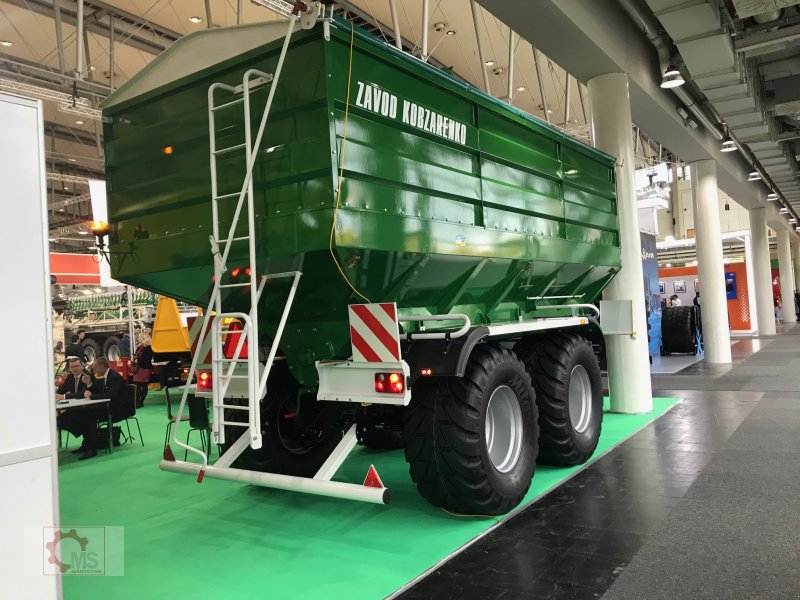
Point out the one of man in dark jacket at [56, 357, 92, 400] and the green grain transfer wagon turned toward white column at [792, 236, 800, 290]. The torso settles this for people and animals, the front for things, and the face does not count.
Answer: the green grain transfer wagon

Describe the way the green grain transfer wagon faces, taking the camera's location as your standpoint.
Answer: facing away from the viewer and to the right of the viewer

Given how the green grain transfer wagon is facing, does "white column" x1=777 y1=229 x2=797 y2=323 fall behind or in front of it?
in front

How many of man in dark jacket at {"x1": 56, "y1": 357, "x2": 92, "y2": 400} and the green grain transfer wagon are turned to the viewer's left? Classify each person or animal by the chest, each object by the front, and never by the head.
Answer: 0

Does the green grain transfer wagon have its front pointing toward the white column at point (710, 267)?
yes

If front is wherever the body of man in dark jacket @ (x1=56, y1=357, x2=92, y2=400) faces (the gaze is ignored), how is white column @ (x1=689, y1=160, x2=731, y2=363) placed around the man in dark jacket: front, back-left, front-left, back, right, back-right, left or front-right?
left

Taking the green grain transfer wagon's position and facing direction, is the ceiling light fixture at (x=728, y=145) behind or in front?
in front

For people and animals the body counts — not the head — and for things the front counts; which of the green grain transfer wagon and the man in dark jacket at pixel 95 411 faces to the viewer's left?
the man in dark jacket

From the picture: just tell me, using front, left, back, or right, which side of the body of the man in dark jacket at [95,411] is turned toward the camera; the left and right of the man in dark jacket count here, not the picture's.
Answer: left

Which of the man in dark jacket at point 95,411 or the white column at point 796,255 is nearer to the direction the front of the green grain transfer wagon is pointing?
the white column

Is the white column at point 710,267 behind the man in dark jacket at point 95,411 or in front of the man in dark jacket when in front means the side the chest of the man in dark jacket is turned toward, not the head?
behind

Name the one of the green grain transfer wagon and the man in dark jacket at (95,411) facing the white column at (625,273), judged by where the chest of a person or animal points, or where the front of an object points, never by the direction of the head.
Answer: the green grain transfer wagon

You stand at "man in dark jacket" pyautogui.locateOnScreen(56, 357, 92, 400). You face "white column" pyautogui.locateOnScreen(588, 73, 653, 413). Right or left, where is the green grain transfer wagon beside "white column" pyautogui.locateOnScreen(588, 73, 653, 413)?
right

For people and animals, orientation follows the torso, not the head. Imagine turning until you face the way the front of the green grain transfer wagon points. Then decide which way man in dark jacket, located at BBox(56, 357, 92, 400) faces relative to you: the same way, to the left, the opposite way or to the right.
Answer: to the right
